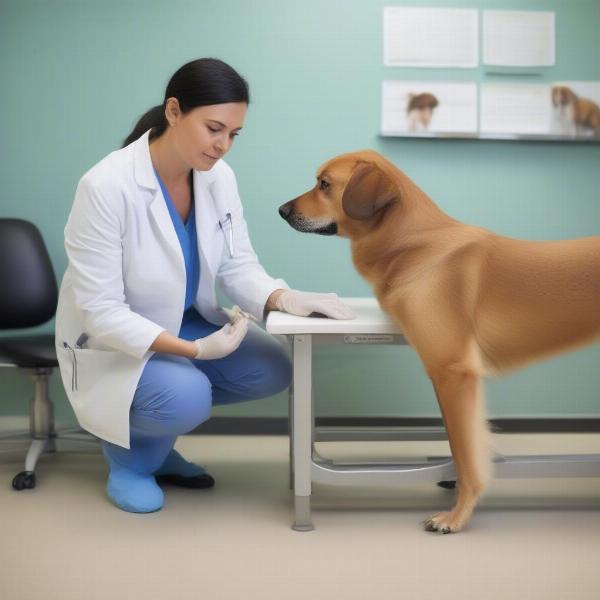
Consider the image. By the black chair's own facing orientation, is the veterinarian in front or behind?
in front

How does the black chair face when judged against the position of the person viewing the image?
facing the viewer and to the right of the viewer

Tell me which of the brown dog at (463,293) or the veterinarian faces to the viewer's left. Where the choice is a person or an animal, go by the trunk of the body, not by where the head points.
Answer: the brown dog

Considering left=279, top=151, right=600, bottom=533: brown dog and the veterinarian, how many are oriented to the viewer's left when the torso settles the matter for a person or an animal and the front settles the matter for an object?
1

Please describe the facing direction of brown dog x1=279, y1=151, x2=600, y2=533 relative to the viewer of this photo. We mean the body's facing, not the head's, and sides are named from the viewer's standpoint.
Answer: facing to the left of the viewer

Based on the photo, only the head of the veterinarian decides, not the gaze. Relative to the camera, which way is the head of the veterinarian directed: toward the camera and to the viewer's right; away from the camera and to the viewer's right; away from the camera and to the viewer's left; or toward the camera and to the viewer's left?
toward the camera and to the viewer's right
